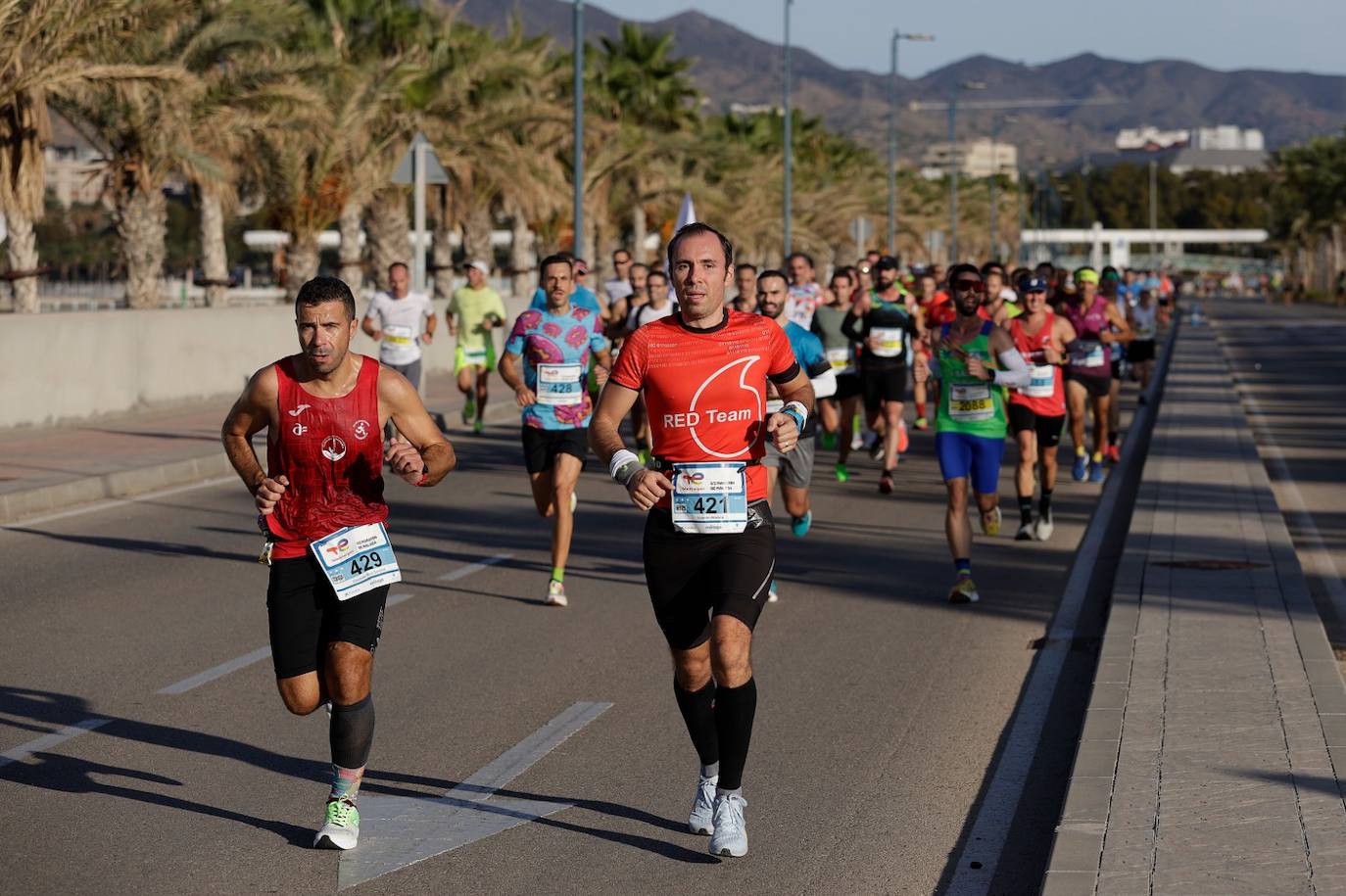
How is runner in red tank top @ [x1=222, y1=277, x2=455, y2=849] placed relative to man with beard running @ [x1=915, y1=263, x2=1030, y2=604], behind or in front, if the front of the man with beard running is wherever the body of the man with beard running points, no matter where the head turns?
in front

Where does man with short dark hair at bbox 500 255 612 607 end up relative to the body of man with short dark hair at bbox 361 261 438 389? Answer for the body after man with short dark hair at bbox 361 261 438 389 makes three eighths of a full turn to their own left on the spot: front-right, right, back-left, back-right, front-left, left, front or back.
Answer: back-right

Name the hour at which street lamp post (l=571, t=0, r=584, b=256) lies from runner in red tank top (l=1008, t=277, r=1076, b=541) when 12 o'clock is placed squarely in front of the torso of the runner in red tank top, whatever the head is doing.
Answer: The street lamp post is roughly at 5 o'clock from the runner in red tank top.

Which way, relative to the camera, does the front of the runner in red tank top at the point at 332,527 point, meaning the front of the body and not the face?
toward the camera

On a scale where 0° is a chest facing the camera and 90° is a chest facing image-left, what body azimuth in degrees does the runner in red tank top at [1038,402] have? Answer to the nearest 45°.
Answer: approximately 0°

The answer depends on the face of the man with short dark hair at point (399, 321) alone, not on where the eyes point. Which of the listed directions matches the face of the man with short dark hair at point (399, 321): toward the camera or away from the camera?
toward the camera

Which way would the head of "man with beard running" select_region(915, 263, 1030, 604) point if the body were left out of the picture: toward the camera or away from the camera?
toward the camera

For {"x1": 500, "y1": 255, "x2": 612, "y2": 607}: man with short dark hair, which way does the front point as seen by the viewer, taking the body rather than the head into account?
toward the camera

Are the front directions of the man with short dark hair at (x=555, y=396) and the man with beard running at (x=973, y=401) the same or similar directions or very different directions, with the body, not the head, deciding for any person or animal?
same or similar directions

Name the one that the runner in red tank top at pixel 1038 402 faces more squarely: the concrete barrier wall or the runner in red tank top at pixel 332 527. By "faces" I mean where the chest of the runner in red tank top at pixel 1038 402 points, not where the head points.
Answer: the runner in red tank top

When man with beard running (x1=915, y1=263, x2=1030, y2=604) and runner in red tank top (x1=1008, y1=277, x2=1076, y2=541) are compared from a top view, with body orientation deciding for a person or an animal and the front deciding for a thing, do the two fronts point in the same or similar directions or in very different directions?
same or similar directions

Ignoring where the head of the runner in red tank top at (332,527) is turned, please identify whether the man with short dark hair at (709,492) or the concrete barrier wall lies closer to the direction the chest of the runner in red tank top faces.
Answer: the man with short dark hair

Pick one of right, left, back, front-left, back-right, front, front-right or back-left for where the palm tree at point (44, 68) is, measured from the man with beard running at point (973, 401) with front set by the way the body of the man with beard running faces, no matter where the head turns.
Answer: back-right

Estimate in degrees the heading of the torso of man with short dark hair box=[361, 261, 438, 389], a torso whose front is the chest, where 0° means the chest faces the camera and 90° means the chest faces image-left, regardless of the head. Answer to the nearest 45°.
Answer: approximately 0°

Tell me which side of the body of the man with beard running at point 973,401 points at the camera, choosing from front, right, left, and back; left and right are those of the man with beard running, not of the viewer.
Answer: front

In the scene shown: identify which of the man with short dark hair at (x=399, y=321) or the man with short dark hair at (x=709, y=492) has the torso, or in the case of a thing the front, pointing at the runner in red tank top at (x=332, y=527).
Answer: the man with short dark hair at (x=399, y=321)
